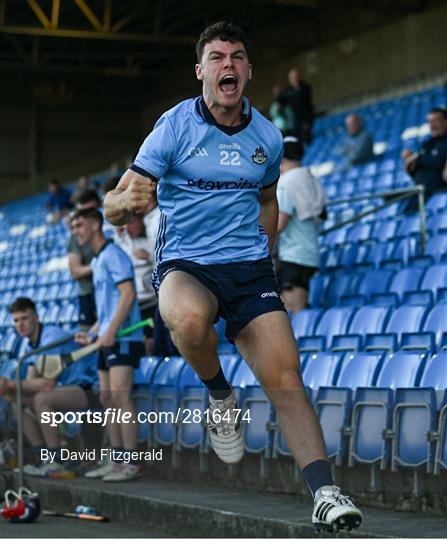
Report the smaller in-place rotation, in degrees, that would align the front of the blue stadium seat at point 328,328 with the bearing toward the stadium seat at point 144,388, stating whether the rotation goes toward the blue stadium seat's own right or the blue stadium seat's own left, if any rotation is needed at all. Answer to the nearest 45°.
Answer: approximately 45° to the blue stadium seat's own right

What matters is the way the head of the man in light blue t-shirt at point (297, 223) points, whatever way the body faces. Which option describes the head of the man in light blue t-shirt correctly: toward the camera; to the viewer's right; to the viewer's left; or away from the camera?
away from the camera

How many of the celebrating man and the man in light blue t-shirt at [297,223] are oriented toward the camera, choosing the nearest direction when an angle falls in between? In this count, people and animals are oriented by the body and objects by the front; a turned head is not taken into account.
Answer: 1

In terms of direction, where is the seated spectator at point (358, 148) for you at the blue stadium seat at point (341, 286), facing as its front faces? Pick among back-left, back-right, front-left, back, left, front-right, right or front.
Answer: back-right

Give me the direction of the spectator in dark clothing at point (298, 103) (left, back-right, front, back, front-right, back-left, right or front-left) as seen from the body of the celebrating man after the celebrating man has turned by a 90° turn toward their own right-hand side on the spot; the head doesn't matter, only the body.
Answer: right

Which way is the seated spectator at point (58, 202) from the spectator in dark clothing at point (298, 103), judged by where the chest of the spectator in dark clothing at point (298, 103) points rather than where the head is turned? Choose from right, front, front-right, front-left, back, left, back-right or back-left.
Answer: right

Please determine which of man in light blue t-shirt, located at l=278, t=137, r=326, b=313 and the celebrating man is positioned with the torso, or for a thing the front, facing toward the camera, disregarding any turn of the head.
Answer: the celebrating man

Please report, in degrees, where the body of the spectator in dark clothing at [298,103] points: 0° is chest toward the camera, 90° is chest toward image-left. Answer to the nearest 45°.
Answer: approximately 45°

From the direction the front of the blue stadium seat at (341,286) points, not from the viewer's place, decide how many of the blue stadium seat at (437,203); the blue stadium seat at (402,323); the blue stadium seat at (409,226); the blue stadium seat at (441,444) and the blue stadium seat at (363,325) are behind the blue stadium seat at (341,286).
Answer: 2

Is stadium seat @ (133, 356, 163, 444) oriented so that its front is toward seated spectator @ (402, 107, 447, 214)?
no

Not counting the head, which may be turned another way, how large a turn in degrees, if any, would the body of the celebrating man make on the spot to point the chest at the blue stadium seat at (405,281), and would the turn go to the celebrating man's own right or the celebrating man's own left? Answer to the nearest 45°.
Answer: approximately 180°

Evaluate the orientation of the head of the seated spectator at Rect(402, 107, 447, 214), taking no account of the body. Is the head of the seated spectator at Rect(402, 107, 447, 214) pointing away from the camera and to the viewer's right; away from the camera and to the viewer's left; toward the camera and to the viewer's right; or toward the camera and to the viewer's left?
toward the camera and to the viewer's left

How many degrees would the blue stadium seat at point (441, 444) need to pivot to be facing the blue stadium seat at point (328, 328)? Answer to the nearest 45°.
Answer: approximately 135° to its right

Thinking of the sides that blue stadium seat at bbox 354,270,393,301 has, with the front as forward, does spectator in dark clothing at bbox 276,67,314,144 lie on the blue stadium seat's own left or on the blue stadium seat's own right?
on the blue stadium seat's own right

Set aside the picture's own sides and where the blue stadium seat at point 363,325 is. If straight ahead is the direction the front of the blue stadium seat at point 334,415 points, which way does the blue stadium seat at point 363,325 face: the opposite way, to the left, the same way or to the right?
the same way

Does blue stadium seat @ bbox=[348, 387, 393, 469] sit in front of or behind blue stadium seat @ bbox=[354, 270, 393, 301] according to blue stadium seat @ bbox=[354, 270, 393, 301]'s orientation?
in front

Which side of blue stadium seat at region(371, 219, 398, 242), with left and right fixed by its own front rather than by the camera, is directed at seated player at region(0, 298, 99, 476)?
front

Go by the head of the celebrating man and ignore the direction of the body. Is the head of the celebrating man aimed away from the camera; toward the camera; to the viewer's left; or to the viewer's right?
toward the camera

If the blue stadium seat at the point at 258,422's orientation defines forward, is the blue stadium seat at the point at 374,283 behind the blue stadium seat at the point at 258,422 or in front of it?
behind
